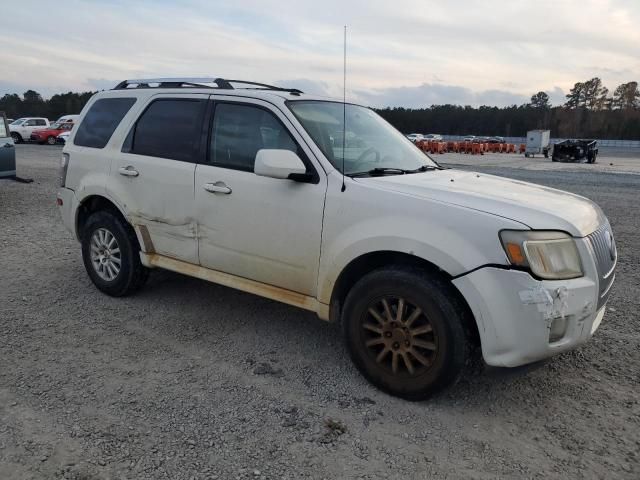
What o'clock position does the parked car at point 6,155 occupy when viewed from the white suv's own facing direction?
The parked car is roughly at 6 o'clock from the white suv.

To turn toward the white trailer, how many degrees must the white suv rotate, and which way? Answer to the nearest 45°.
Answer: approximately 135° to its left

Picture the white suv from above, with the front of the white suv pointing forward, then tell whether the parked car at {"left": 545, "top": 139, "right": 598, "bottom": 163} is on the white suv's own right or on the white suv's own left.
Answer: on the white suv's own left

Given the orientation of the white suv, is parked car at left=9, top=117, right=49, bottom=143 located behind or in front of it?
behind

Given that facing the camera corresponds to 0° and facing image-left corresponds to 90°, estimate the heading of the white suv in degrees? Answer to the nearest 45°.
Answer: approximately 315°

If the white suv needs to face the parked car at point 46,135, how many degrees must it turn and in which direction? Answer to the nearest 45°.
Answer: approximately 180°
